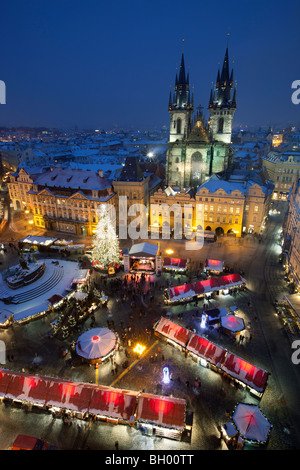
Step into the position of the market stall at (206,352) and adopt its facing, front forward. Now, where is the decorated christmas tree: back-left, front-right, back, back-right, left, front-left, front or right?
right

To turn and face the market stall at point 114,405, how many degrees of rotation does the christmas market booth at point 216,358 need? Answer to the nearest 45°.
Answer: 0° — it already faces it

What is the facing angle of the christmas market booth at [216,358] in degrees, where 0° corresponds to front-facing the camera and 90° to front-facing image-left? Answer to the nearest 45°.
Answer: approximately 45°

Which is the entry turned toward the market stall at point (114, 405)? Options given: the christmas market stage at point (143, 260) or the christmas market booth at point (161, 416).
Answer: the christmas market stage at point (143, 260)

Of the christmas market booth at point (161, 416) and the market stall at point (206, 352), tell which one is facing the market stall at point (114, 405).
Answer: the market stall at point (206, 352)

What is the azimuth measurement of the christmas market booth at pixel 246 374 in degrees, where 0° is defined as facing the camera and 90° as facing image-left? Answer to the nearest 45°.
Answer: approximately 45°

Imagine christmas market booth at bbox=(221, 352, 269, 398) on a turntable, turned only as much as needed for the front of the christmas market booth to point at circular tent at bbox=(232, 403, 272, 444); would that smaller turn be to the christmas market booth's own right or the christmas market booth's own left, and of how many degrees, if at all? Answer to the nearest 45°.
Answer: approximately 45° to the christmas market booth's own left

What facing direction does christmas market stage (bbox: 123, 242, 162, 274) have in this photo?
toward the camera

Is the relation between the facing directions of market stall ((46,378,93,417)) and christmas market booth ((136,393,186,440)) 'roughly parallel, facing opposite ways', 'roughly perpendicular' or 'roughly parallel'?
roughly parallel

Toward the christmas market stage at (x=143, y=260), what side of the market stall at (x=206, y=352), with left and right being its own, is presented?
right

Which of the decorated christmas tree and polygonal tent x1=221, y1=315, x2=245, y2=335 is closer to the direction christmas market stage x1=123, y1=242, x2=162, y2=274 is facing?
the polygonal tent
